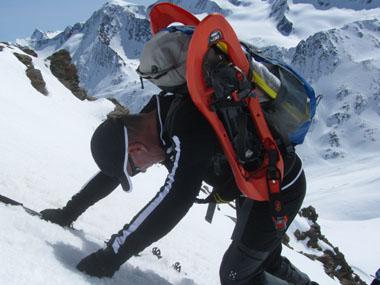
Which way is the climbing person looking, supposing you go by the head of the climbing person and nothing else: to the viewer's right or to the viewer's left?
to the viewer's left

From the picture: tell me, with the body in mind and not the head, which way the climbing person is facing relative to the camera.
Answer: to the viewer's left

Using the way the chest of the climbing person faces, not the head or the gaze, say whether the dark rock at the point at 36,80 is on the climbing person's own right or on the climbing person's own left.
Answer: on the climbing person's own right

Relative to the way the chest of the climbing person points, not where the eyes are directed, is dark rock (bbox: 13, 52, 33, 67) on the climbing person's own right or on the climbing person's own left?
on the climbing person's own right
